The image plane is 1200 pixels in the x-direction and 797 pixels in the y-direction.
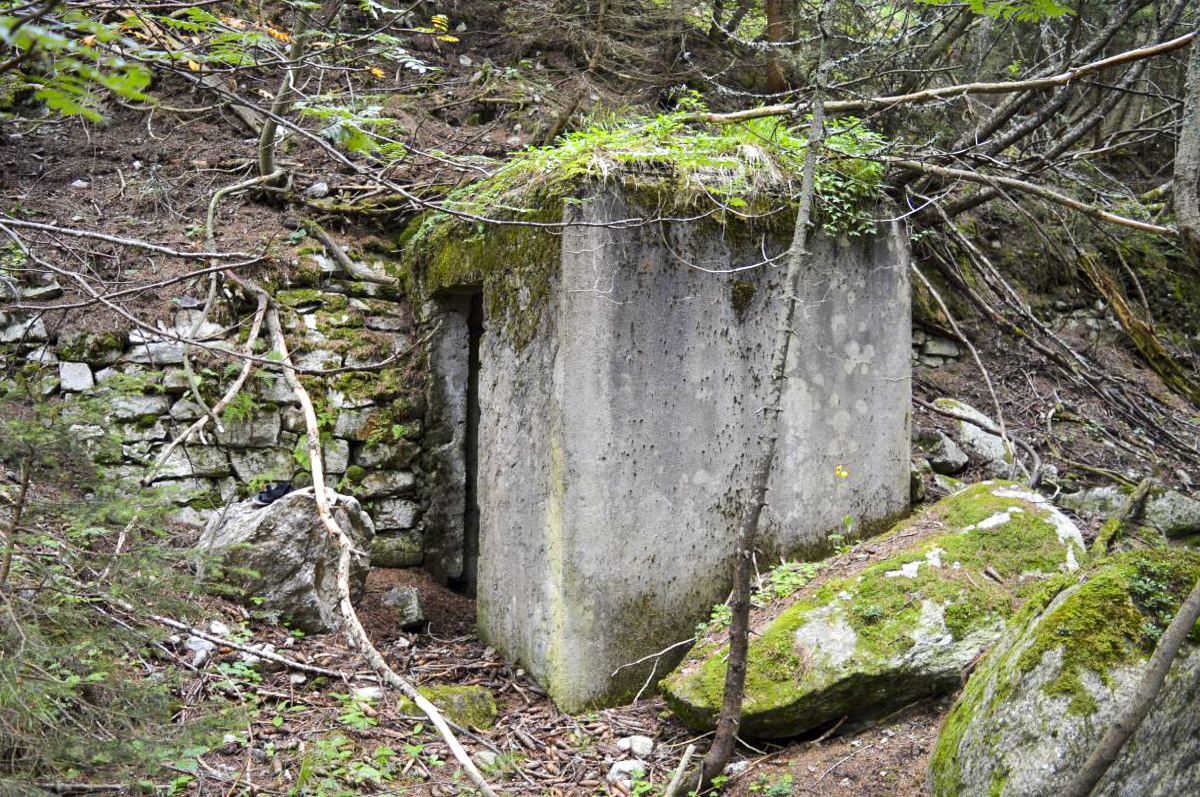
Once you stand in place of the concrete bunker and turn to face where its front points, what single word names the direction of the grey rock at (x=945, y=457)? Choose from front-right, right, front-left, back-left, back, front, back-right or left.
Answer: back

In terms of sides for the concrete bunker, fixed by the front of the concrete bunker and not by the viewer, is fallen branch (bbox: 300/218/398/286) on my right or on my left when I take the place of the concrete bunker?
on my right

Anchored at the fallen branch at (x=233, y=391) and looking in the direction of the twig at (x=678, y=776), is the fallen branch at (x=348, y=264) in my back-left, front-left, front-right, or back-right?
back-left

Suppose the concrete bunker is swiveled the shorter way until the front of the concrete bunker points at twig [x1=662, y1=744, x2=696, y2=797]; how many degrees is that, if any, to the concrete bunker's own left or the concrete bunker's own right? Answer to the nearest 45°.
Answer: approximately 45° to the concrete bunker's own left

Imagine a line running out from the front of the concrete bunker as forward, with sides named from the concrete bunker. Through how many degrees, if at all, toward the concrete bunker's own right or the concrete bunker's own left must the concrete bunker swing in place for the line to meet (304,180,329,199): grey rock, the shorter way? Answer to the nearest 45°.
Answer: approximately 90° to the concrete bunker's own right

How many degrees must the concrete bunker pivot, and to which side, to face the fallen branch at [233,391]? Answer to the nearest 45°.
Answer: approximately 45° to its right

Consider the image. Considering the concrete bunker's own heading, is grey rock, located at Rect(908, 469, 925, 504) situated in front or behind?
behind

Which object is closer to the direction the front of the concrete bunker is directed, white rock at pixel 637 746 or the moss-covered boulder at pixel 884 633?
the white rock

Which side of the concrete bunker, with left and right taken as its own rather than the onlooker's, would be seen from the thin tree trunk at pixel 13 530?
front

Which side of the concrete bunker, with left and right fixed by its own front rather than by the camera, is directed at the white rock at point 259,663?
front

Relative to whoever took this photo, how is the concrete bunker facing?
facing the viewer and to the left of the viewer

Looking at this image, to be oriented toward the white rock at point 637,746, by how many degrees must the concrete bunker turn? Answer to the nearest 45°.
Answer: approximately 45° to its left
